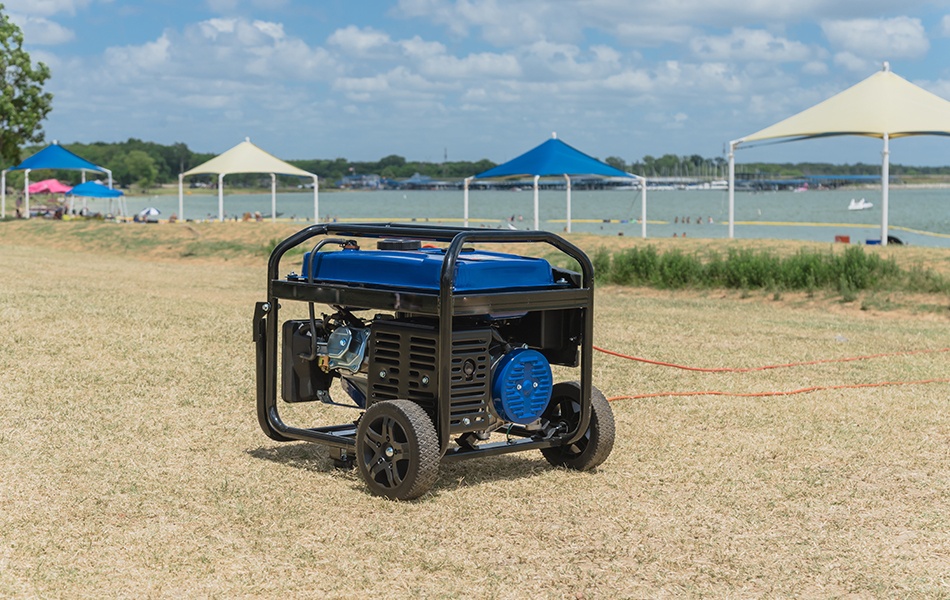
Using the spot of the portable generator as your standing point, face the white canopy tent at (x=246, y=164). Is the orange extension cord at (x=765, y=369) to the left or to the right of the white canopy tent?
right

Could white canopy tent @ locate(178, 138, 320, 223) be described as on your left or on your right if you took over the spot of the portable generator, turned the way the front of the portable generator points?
on your left
